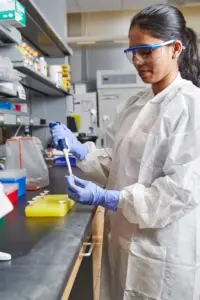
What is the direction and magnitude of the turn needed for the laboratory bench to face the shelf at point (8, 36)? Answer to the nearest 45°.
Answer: approximately 90° to its left

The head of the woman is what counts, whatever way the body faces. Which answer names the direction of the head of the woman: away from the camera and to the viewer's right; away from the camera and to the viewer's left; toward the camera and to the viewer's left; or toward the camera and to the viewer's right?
toward the camera and to the viewer's left

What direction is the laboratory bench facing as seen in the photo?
to the viewer's right

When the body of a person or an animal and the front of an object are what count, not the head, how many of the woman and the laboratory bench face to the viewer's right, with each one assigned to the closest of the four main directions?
1

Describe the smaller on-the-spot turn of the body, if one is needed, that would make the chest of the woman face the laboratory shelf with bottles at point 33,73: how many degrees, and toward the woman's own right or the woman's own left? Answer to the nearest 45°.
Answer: approximately 90° to the woman's own right

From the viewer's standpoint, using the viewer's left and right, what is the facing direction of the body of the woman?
facing the viewer and to the left of the viewer

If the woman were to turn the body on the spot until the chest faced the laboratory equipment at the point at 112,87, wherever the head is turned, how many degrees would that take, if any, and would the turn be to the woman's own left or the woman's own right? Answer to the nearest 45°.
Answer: approximately 135° to the woman's own right
